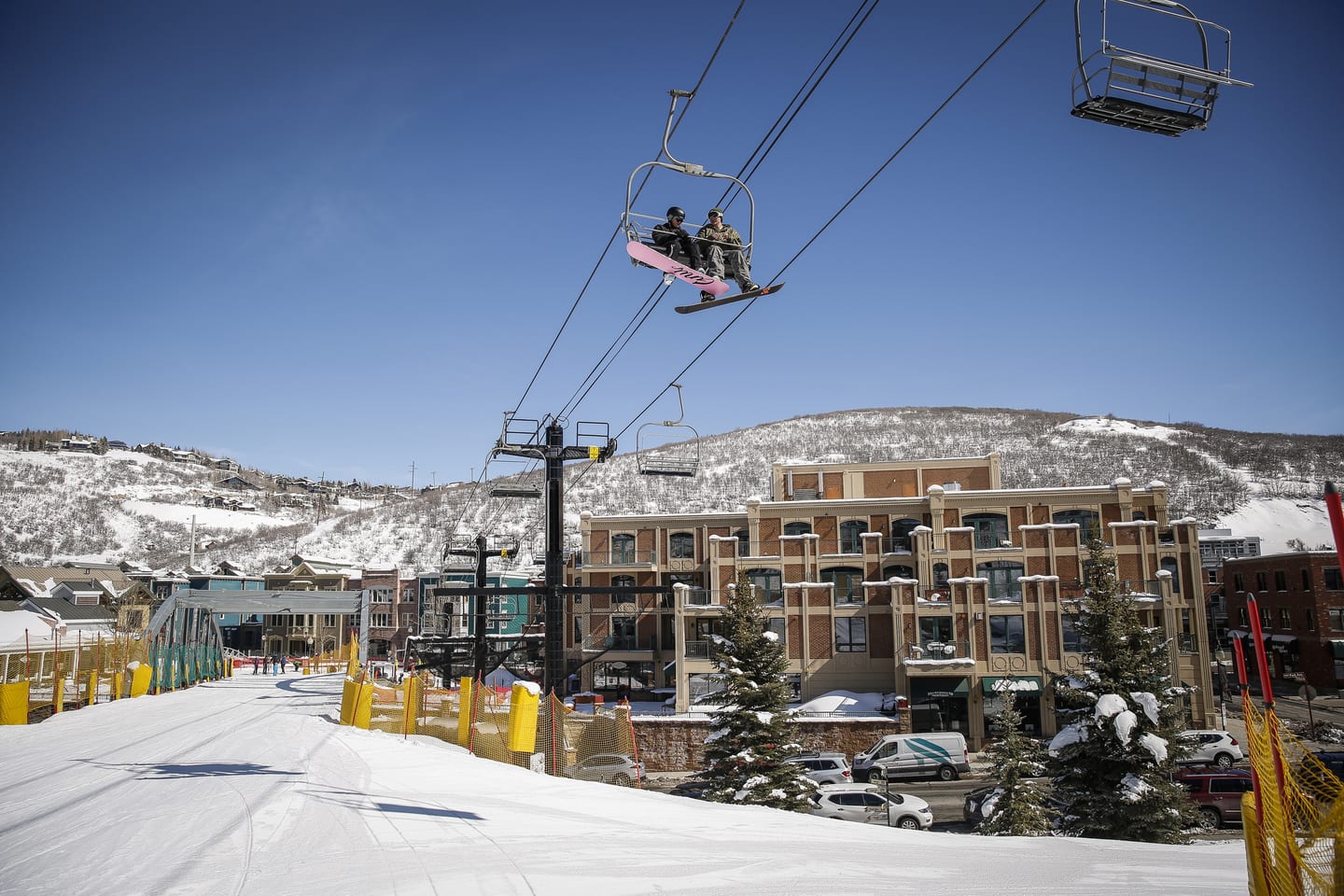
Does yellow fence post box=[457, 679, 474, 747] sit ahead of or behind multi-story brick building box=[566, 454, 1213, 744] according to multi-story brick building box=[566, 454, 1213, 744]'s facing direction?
ahead

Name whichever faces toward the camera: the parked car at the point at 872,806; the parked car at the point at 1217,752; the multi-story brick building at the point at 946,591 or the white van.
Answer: the multi-story brick building

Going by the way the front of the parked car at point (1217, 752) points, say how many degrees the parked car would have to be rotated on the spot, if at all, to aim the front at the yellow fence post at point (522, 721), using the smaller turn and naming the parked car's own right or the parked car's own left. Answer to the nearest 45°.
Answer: approximately 45° to the parked car's own left

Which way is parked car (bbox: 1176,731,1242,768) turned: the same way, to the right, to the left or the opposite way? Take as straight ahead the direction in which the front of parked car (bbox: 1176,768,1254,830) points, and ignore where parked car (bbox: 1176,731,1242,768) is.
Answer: the opposite way

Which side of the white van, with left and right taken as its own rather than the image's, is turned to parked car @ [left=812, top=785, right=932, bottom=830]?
left

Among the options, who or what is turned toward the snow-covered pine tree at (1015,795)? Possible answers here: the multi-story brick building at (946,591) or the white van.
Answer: the multi-story brick building

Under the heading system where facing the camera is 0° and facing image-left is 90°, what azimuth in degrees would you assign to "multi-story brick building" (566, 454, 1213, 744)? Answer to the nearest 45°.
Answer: approximately 0°

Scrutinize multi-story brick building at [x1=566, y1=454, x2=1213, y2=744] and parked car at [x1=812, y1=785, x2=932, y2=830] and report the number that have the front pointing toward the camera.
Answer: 1

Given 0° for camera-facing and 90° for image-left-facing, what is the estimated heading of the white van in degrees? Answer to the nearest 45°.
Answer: approximately 90°
